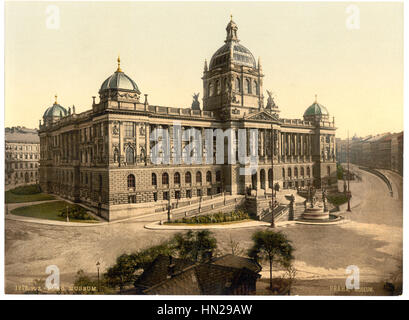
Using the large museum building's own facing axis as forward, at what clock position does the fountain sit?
The fountain is roughly at 11 o'clock from the large museum building.

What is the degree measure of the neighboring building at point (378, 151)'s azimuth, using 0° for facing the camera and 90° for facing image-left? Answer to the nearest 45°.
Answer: approximately 45°

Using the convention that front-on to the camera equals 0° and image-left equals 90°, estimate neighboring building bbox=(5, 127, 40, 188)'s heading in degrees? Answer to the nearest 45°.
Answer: approximately 315°

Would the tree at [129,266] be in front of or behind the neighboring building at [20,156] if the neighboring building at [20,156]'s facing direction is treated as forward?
in front

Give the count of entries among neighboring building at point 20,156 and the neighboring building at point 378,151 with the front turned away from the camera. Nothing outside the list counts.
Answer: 0

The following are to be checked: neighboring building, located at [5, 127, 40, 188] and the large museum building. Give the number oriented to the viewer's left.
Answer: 0

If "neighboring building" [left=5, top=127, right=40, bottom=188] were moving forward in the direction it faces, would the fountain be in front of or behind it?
in front

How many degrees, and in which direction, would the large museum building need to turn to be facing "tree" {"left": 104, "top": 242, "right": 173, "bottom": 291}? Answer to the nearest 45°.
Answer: approximately 45° to its right

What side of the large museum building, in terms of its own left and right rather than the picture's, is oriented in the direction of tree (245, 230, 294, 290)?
front

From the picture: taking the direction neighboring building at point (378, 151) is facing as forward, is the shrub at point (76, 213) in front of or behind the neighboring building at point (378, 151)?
in front

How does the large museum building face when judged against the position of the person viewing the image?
facing the viewer and to the right of the viewer
